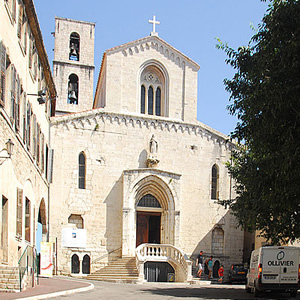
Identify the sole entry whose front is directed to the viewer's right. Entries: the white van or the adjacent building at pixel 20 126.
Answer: the adjacent building

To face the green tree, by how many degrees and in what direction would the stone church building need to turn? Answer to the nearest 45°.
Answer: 0° — it already faces it

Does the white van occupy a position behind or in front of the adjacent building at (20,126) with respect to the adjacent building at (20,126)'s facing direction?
in front

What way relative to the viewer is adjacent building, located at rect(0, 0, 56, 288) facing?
to the viewer's right

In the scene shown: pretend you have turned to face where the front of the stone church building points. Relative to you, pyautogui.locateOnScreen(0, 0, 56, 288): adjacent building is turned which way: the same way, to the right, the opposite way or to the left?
to the left
